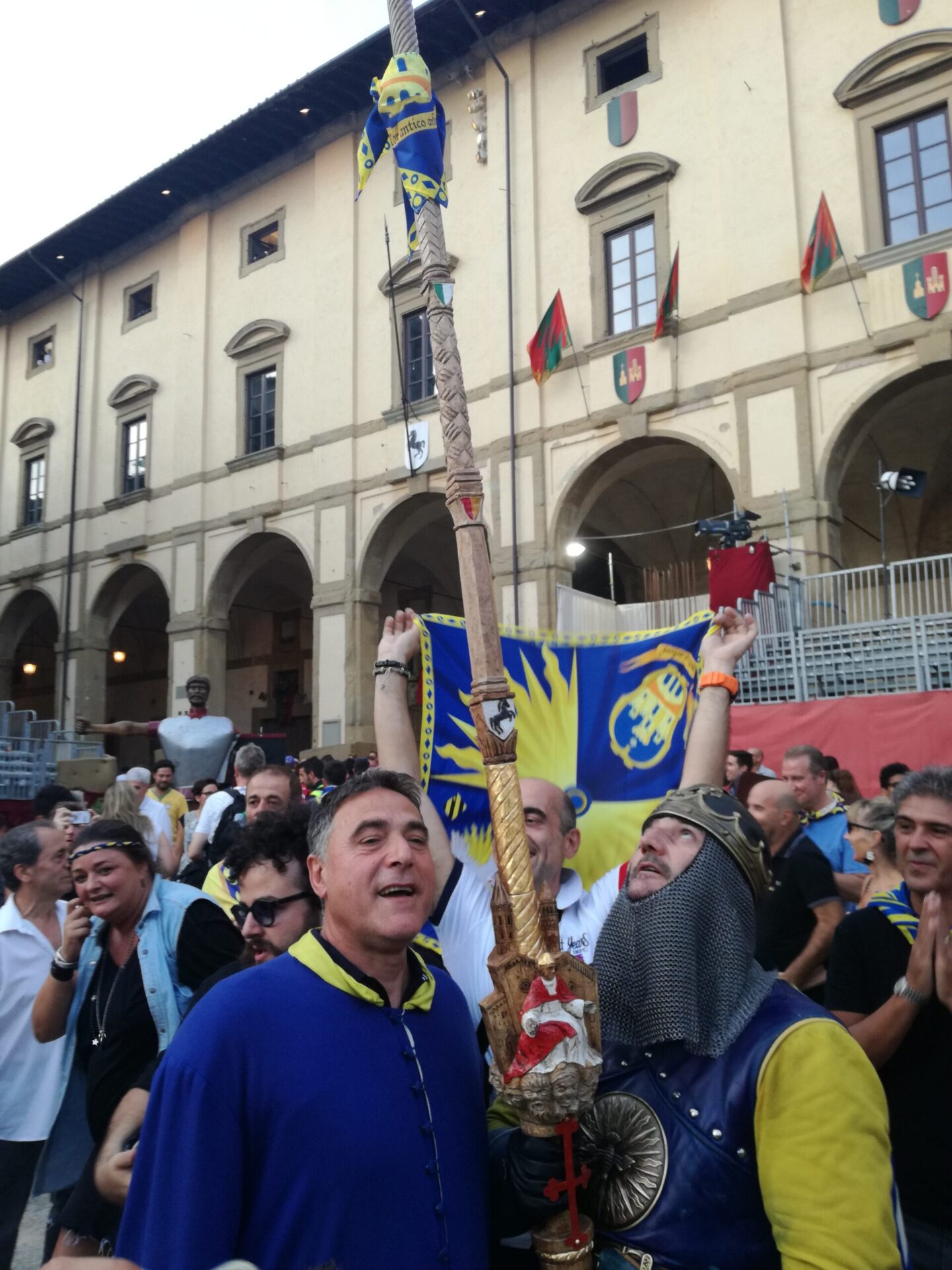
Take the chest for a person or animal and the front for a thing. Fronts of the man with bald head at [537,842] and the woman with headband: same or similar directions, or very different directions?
same or similar directions

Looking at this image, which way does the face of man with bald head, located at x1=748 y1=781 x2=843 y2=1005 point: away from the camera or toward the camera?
toward the camera

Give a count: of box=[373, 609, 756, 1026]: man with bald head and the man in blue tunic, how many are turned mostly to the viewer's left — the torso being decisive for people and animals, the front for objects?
0

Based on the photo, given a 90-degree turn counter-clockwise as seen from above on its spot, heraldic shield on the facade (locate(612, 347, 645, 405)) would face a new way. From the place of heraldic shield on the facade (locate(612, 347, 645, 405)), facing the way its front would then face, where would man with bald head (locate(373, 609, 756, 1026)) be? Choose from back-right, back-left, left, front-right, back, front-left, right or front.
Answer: front-right

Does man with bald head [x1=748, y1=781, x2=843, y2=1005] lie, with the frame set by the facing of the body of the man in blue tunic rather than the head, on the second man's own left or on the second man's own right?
on the second man's own left

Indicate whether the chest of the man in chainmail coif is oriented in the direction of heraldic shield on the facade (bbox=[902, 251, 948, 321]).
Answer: no

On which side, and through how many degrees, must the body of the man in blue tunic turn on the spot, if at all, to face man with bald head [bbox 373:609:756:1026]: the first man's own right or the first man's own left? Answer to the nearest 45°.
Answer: approximately 90° to the first man's own left

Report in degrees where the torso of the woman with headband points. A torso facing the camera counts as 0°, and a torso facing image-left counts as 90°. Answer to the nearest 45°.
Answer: approximately 45°

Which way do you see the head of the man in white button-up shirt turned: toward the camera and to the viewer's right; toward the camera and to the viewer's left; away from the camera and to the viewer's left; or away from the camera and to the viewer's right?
toward the camera and to the viewer's right

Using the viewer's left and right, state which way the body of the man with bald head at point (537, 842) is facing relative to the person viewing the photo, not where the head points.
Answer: facing the viewer

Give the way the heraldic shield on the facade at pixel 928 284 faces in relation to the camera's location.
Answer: facing the viewer and to the left of the viewer
